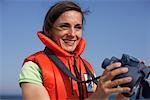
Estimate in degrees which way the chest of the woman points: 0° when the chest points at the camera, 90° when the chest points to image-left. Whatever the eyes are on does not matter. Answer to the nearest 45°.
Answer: approximately 315°
